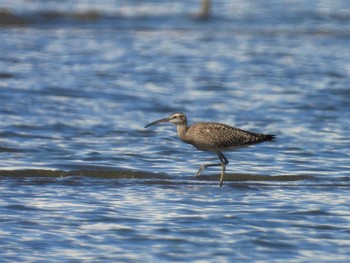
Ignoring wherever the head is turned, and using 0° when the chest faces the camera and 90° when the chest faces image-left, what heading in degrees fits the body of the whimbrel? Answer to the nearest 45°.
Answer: approximately 90°
